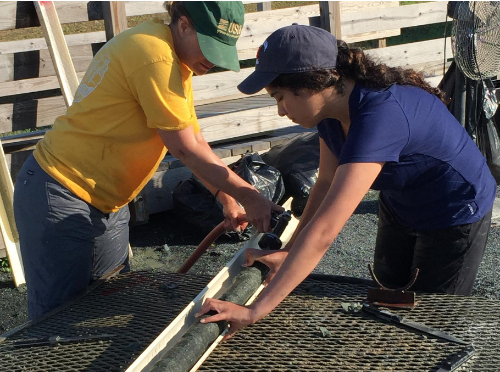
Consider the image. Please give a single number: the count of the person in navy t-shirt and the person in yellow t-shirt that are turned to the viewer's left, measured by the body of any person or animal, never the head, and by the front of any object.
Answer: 1

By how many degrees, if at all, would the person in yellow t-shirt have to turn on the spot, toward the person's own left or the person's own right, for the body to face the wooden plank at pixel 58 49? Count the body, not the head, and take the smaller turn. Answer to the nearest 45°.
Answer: approximately 90° to the person's own left

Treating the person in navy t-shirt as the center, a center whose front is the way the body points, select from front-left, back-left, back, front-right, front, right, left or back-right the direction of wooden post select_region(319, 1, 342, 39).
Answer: right

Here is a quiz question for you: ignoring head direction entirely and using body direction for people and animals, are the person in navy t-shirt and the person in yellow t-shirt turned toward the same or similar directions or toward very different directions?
very different directions

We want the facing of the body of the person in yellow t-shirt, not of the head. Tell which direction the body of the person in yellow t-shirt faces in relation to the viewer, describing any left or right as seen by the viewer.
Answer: facing to the right of the viewer

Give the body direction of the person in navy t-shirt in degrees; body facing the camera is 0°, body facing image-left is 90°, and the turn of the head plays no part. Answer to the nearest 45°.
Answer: approximately 90°
